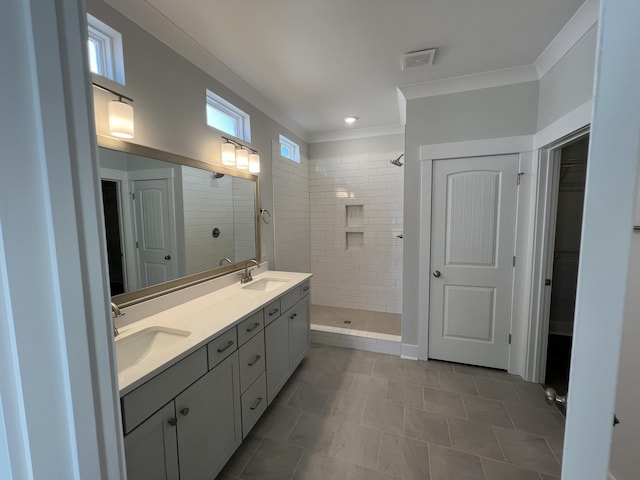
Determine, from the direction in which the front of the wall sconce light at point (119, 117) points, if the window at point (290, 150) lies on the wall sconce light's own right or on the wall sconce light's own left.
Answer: on the wall sconce light's own left

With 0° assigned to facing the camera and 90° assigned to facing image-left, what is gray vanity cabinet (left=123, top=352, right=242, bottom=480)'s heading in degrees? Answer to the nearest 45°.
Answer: approximately 315°

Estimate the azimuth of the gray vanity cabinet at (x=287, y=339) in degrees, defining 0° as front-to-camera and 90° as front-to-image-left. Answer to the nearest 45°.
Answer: approximately 315°

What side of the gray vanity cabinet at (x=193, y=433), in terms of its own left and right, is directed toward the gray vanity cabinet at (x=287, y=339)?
left

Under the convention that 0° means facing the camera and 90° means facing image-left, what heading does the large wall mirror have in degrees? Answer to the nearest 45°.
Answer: approximately 315°

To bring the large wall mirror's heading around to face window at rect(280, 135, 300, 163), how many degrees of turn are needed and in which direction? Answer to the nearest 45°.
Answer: approximately 90° to its left
